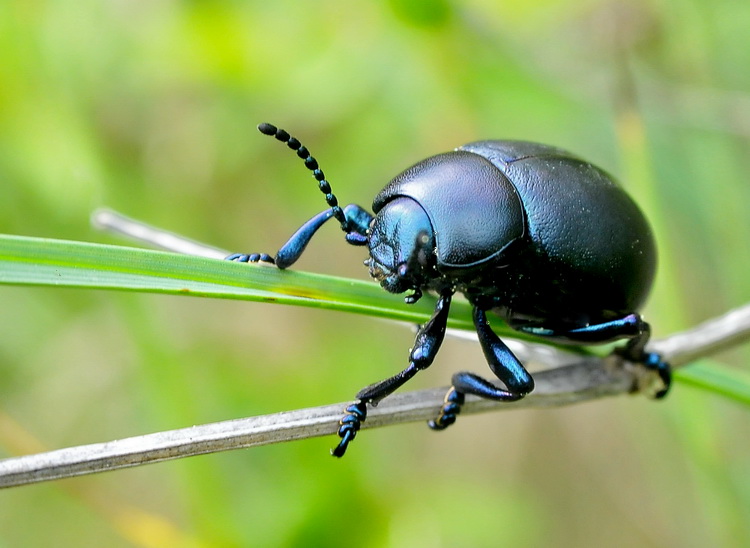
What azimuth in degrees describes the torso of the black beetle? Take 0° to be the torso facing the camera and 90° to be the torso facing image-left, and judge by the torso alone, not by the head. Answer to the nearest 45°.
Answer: approximately 45°
